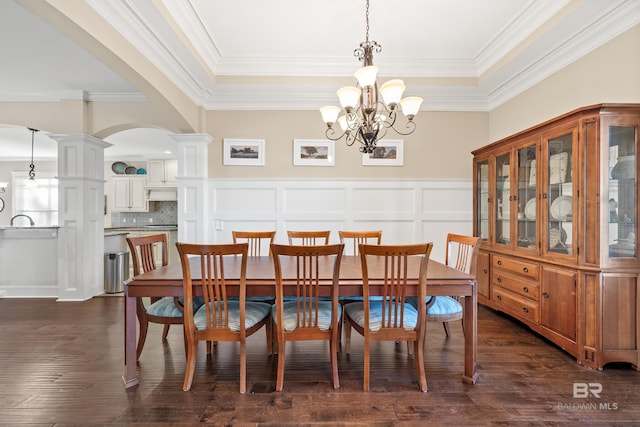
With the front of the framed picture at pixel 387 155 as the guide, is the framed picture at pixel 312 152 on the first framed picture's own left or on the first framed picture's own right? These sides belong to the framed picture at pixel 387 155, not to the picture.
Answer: on the first framed picture's own right

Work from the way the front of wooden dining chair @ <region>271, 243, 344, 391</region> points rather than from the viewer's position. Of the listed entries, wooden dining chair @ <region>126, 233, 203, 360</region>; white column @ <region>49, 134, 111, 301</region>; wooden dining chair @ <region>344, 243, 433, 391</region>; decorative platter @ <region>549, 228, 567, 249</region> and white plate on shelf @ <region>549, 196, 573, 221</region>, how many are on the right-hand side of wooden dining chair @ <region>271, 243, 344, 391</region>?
3

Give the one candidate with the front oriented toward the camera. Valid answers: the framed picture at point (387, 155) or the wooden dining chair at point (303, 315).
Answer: the framed picture

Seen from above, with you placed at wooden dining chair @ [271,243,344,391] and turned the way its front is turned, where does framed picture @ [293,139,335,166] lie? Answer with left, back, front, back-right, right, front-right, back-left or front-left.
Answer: front

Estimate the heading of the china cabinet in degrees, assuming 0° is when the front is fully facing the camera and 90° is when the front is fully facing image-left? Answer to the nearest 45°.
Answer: approximately 45°

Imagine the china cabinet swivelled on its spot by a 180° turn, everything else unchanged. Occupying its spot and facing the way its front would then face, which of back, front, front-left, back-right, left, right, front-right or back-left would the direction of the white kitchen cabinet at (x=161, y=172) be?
back-left

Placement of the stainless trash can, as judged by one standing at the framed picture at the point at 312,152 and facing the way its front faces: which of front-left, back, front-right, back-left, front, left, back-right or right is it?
right

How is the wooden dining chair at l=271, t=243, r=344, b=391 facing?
away from the camera

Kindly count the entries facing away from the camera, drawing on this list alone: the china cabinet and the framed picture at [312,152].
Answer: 0

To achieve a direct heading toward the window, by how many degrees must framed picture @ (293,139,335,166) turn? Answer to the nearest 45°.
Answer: approximately 135° to its right

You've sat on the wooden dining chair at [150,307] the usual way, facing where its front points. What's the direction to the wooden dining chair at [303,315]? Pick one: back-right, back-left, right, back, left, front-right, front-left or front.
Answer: front

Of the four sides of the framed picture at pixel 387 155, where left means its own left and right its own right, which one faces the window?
right

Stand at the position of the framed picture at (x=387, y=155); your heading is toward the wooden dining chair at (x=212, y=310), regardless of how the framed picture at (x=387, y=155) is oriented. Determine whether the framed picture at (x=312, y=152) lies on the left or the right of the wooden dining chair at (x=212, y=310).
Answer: right

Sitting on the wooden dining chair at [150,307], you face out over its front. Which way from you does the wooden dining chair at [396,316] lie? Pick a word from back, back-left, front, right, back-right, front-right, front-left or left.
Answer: front

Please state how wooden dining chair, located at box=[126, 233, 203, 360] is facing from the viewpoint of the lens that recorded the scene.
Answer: facing the viewer and to the right of the viewer

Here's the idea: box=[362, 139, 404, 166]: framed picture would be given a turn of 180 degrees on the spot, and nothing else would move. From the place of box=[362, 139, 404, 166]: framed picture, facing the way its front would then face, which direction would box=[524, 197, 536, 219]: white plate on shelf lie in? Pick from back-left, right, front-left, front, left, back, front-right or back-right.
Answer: back-right

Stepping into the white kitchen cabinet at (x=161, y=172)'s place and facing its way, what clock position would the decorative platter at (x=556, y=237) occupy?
The decorative platter is roughly at 11 o'clock from the white kitchen cabinet.

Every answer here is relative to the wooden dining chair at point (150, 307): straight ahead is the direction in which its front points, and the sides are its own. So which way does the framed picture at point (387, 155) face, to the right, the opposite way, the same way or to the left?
to the right

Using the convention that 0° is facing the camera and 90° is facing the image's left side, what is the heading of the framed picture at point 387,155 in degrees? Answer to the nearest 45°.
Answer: approximately 0°

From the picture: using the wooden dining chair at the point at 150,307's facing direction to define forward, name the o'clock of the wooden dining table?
The wooden dining table is roughly at 12 o'clock from the wooden dining chair.

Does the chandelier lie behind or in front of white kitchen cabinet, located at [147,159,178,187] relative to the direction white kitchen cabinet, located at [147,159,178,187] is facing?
in front

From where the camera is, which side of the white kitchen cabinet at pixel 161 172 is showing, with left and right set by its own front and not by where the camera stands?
front

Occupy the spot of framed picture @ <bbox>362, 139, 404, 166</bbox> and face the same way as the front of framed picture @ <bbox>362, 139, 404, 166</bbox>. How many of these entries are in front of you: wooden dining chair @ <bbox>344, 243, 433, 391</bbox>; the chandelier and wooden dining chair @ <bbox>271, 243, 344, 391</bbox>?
3

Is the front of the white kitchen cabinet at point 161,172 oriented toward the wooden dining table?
yes

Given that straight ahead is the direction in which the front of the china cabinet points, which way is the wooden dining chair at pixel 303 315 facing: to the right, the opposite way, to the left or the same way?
to the right

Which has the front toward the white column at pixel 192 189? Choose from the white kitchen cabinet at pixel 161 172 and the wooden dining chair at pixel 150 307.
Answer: the white kitchen cabinet

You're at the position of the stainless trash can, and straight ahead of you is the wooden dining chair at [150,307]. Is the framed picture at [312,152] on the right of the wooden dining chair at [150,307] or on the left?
left

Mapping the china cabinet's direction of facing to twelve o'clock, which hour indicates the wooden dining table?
The wooden dining table is roughly at 12 o'clock from the china cabinet.
